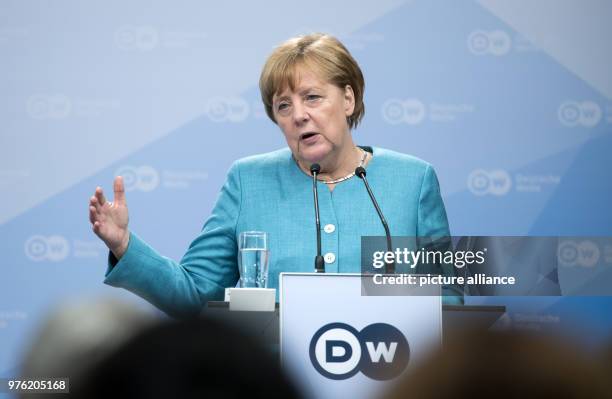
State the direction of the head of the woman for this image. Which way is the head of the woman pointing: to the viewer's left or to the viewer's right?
to the viewer's left

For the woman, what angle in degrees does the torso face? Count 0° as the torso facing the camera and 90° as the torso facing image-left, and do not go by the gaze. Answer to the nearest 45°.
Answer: approximately 0°
